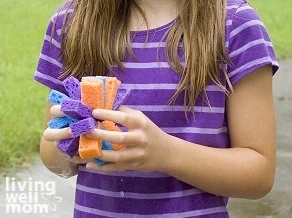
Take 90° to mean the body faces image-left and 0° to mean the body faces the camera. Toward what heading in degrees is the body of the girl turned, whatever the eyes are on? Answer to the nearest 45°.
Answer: approximately 0°
